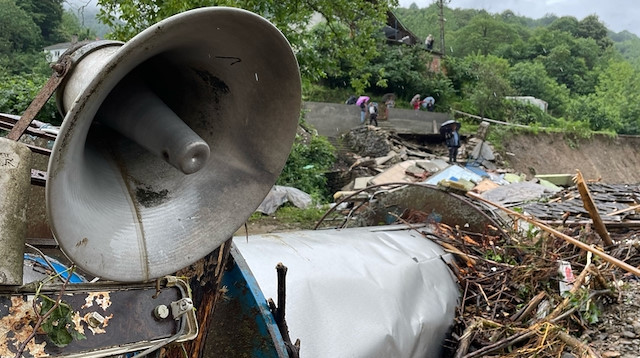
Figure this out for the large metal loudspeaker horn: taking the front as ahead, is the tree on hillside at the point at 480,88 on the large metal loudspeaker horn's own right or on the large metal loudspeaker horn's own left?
on the large metal loudspeaker horn's own left

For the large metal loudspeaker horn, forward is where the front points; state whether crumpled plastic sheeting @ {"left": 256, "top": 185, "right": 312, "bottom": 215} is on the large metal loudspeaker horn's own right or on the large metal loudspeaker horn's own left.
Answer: on the large metal loudspeaker horn's own left

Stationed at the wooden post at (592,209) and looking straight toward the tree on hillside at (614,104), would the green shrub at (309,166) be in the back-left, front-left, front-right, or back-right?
front-left

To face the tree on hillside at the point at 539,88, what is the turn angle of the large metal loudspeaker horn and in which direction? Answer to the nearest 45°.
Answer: approximately 90° to its left

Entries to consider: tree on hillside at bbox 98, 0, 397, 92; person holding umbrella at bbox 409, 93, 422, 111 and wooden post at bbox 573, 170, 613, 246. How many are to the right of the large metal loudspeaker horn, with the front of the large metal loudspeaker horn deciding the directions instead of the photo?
0

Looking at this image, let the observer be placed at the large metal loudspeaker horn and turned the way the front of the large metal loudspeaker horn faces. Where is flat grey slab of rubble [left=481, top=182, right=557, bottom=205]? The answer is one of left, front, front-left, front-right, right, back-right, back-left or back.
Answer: left

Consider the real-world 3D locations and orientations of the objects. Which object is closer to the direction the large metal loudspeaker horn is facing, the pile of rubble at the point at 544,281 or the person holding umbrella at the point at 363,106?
the pile of rubble

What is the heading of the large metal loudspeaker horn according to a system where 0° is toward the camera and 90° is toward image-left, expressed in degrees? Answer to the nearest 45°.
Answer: approximately 315°

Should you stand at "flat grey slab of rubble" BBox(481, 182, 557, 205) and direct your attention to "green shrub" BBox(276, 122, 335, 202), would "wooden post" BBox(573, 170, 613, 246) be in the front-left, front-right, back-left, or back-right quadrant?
back-left

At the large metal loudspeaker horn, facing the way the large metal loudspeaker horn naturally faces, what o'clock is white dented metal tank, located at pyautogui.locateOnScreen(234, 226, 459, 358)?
The white dented metal tank is roughly at 9 o'clock from the large metal loudspeaker horn.

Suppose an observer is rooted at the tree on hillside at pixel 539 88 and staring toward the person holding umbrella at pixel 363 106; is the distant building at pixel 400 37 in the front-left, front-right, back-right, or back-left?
front-right
